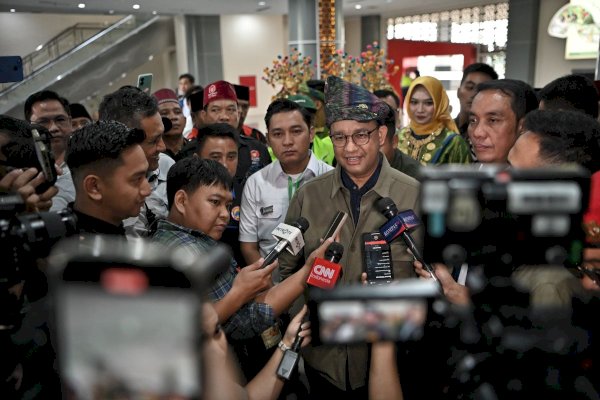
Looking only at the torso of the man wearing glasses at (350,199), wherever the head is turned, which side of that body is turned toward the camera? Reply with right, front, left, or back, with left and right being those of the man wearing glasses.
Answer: front

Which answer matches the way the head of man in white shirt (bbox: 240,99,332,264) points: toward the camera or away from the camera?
toward the camera

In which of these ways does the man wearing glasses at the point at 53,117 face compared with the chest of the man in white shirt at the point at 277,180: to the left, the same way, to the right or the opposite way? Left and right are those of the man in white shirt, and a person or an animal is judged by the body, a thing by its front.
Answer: to the left

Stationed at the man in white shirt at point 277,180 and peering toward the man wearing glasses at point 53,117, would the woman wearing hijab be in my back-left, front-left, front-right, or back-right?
back-right

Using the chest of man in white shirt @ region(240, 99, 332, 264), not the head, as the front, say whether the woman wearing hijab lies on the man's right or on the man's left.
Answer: on the man's left

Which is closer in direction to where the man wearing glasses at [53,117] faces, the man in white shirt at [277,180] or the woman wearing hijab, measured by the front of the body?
the man in white shirt

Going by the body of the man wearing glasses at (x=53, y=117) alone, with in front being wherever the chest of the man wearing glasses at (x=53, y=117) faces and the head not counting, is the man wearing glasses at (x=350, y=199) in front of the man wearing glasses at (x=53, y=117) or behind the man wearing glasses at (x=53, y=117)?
in front

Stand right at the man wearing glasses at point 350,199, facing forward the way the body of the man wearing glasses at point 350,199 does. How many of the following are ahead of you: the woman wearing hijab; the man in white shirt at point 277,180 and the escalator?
0

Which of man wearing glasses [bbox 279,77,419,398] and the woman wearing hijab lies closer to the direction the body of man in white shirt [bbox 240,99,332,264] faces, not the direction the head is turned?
the man wearing glasses

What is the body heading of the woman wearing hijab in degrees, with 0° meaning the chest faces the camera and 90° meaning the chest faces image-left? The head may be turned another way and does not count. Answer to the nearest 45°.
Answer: approximately 45°

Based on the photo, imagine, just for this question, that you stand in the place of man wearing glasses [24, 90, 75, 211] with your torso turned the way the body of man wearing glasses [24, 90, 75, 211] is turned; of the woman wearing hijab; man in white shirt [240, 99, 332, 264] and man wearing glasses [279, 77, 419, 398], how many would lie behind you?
0

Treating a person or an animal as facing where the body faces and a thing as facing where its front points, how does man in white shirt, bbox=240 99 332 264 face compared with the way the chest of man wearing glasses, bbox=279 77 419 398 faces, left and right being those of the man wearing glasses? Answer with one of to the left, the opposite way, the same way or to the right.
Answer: the same way

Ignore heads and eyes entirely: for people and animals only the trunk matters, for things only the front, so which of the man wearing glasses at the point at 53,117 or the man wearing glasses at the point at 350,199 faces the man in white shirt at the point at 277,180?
the man wearing glasses at the point at 53,117

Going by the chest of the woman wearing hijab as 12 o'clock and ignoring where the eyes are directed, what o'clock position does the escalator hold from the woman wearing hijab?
The escalator is roughly at 3 o'clock from the woman wearing hijab.

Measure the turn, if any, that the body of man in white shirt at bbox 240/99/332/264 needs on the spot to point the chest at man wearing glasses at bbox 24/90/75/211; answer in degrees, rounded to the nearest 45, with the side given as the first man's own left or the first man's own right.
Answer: approximately 90° to the first man's own right

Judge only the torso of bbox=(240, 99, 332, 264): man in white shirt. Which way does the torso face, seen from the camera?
toward the camera

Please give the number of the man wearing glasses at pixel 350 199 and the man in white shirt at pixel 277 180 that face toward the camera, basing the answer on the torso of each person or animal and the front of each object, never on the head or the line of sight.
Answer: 2
